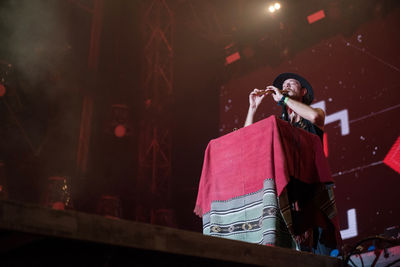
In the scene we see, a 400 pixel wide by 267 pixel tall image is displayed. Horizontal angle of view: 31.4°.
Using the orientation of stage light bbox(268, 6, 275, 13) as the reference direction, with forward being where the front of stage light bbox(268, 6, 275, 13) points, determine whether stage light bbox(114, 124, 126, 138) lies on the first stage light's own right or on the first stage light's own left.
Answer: on the first stage light's own right

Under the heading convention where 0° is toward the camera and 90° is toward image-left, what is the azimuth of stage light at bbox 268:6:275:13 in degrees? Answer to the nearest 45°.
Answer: approximately 0°

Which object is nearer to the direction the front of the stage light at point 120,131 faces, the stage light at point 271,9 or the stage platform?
the stage platform

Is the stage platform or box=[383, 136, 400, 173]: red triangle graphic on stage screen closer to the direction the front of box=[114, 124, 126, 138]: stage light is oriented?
the stage platform

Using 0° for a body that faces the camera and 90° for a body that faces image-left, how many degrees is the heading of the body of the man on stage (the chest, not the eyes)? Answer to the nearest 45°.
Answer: approximately 45°
